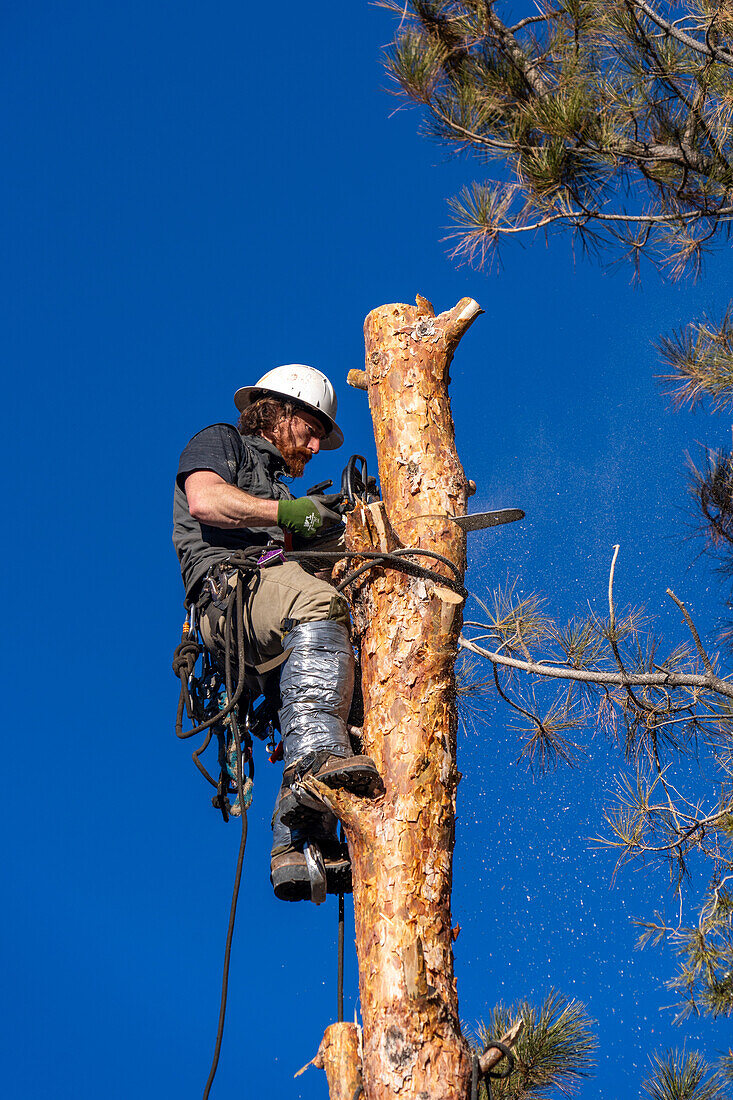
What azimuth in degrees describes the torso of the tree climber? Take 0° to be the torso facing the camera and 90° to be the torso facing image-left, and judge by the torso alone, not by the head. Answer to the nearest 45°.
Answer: approximately 270°
